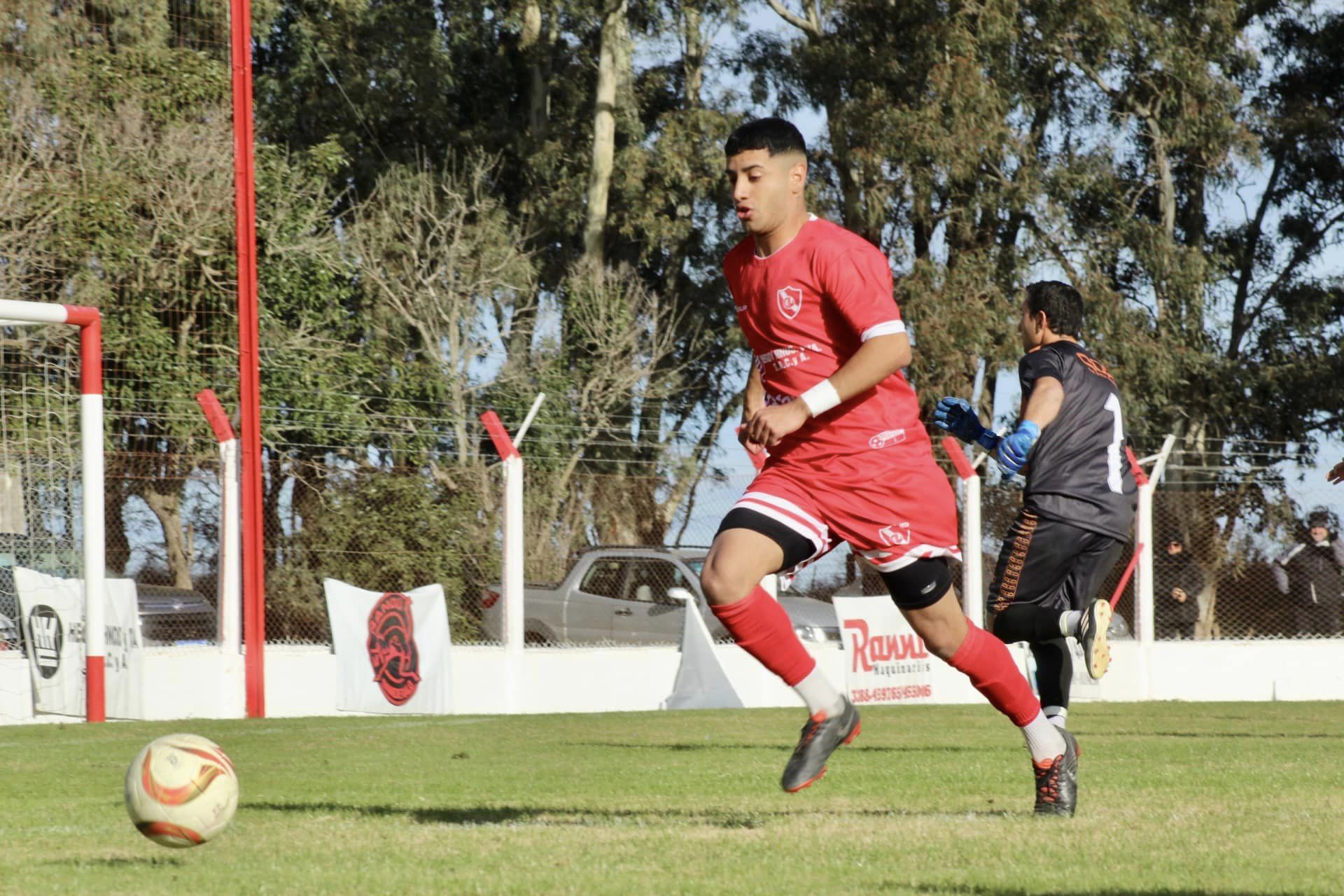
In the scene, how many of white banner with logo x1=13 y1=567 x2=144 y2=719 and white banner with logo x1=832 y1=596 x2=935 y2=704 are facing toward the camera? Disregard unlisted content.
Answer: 2

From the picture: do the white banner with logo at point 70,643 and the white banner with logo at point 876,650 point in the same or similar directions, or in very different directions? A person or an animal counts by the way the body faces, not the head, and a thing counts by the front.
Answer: same or similar directions

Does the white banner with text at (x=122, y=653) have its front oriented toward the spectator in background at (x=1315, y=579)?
no

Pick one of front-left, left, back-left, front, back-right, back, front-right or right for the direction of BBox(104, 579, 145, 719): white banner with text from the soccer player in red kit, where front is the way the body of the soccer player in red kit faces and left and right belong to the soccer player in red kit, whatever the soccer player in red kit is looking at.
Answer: right

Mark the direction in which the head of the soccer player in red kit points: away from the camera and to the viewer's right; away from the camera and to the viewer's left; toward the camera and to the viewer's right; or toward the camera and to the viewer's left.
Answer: toward the camera and to the viewer's left

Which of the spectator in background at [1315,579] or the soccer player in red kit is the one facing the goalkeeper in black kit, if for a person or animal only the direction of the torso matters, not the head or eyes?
the spectator in background

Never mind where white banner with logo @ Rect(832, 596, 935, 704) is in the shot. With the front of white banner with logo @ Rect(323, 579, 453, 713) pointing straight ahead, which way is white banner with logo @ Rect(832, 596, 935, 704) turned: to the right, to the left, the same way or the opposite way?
the same way

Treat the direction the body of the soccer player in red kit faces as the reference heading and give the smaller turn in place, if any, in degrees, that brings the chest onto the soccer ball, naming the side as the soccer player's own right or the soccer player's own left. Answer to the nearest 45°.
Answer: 0° — they already face it

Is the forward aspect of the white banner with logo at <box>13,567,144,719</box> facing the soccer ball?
yes

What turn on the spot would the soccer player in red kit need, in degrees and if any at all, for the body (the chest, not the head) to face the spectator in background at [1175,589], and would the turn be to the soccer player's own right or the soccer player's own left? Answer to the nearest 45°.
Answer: approximately 135° to the soccer player's own right

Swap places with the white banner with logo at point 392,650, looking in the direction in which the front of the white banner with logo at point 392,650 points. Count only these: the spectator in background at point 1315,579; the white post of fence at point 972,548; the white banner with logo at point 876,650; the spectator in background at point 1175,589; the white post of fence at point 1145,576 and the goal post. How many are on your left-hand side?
5

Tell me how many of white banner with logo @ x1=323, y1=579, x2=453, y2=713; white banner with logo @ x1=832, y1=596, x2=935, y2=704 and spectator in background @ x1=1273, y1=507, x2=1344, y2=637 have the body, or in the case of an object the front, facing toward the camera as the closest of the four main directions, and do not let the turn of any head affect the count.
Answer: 3

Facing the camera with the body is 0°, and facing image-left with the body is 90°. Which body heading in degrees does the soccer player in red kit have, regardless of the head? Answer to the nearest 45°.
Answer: approximately 45°

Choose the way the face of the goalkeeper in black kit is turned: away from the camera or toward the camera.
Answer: away from the camera

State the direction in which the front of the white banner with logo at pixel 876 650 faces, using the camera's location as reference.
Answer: facing the viewer

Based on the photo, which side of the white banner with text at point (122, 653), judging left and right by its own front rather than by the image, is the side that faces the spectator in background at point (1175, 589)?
left

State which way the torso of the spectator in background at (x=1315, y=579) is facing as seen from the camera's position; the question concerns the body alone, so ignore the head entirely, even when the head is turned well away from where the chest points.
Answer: toward the camera

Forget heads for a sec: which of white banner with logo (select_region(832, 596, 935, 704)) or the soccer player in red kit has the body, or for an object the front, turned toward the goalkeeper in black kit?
the white banner with logo

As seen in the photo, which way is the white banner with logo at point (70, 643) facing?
toward the camera
